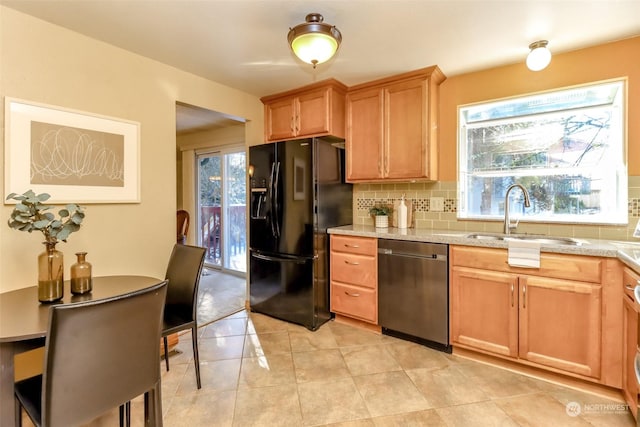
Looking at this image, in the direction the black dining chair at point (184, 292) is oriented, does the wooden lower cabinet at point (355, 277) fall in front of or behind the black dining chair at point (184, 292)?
behind

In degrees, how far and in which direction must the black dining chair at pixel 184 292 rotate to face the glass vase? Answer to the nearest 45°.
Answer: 0° — it already faces it

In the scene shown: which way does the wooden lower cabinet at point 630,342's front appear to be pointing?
to the viewer's left

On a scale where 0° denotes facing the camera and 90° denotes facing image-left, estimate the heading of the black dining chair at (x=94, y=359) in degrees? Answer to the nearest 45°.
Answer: approximately 135°

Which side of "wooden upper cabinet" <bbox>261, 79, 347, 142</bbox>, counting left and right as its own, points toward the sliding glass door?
right

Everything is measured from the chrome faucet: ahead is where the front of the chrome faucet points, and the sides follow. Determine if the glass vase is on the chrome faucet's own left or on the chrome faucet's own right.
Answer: on the chrome faucet's own right

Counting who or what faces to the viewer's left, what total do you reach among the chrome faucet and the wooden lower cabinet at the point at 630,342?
1

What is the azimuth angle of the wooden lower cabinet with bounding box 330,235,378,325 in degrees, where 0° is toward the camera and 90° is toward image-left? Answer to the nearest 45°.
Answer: approximately 45°

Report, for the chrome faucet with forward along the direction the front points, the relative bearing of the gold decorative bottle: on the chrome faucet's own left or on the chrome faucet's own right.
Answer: on the chrome faucet's own right

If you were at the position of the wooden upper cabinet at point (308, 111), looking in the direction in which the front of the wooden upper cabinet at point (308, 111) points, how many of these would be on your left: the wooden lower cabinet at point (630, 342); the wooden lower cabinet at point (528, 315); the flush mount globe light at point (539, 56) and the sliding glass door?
3

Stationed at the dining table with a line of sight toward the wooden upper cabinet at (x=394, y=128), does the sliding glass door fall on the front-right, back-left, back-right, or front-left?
front-left

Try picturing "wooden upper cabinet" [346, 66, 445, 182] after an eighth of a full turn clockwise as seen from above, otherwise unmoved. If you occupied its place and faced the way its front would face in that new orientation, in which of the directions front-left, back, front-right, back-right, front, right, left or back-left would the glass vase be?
front-left

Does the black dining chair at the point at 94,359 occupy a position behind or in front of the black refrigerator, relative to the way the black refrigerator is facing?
in front

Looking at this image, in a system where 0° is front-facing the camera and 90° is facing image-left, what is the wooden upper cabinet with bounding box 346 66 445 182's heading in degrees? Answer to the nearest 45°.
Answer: approximately 45°

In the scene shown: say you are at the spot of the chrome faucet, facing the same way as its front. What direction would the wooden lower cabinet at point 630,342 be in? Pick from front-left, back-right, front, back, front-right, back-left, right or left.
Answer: front
